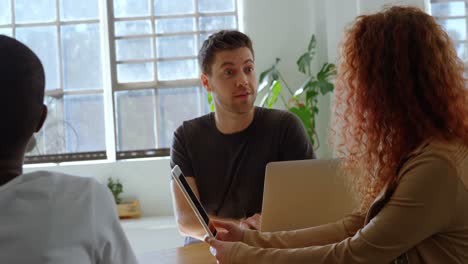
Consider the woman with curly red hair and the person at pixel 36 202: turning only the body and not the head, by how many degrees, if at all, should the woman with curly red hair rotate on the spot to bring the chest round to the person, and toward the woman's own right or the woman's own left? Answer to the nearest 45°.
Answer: approximately 45° to the woman's own left

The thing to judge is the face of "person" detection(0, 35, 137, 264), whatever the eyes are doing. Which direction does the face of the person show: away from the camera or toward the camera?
away from the camera

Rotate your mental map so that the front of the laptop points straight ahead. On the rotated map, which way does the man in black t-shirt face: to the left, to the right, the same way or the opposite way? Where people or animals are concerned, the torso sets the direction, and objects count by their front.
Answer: the opposite way

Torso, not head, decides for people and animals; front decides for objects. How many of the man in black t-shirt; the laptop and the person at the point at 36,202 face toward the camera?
1

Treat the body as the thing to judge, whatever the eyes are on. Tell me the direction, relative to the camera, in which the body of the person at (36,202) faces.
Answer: away from the camera

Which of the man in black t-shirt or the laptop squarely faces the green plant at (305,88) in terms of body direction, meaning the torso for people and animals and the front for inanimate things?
the laptop

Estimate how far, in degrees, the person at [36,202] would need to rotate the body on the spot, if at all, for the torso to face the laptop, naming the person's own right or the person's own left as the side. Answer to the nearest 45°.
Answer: approximately 45° to the person's own right

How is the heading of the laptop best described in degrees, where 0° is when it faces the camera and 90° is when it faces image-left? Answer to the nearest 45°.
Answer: approximately 180°

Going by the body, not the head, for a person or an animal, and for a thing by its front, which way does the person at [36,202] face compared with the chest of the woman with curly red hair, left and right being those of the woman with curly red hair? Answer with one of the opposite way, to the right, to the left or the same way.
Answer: to the right

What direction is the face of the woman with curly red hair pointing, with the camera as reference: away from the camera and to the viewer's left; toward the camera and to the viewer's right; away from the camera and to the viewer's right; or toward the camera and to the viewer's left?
away from the camera and to the viewer's left

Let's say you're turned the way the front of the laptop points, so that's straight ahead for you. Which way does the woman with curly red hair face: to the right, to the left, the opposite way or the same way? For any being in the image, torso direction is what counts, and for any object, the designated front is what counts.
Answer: to the left

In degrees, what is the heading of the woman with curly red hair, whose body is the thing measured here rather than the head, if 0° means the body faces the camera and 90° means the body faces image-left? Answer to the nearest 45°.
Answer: approximately 90°

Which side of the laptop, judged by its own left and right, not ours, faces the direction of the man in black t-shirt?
front
